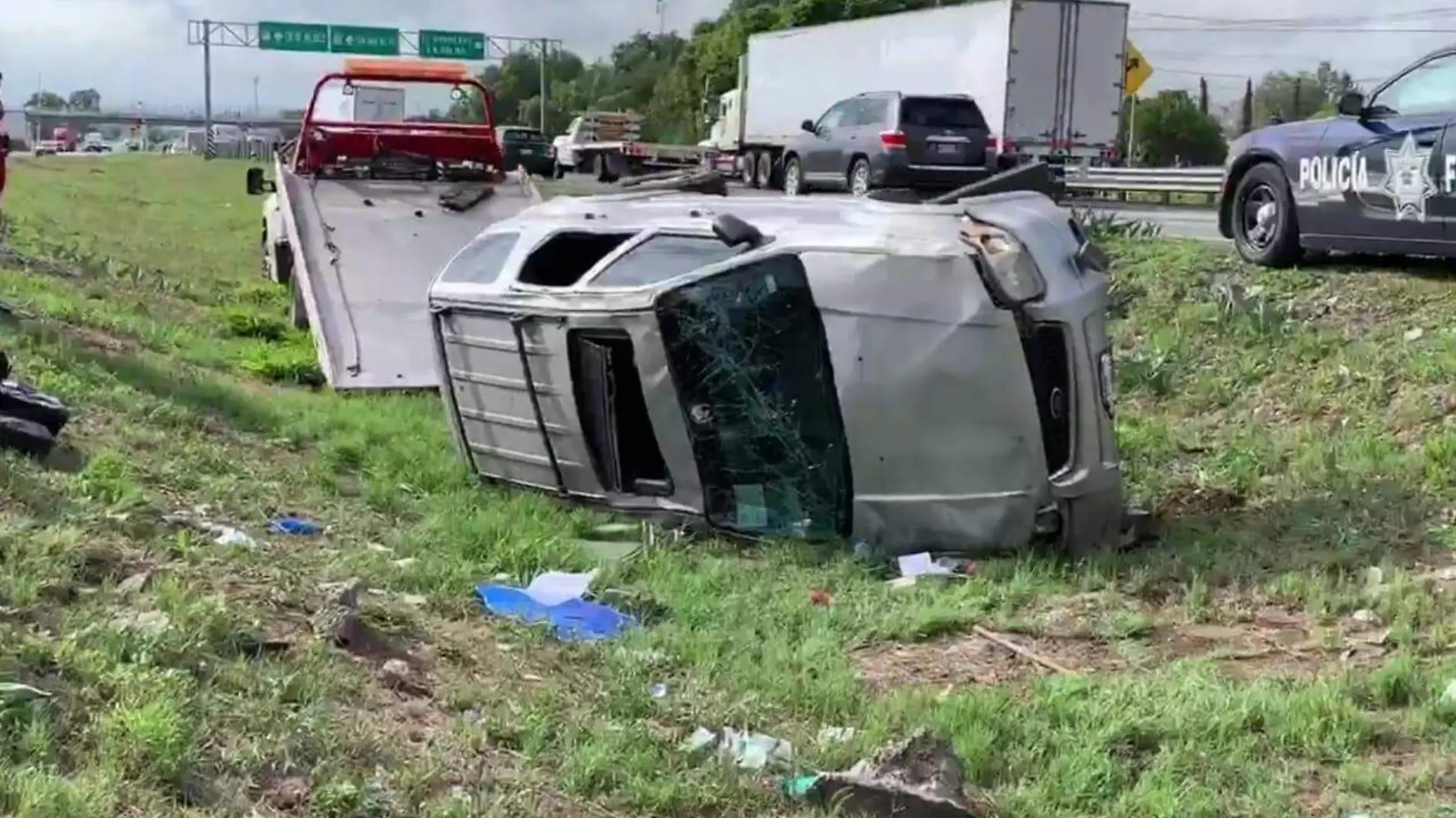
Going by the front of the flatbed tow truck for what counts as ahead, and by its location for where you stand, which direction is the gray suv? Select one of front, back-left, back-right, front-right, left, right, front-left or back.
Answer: front-right

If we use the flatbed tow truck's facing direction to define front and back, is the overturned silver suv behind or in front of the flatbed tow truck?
behind

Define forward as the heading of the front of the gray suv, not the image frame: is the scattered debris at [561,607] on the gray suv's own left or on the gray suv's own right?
on the gray suv's own left

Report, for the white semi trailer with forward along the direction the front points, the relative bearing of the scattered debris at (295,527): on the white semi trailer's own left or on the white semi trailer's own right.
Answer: on the white semi trailer's own left

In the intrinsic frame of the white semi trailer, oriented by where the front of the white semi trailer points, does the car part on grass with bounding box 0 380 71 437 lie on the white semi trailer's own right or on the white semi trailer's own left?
on the white semi trailer's own left

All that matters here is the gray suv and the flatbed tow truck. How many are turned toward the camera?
0

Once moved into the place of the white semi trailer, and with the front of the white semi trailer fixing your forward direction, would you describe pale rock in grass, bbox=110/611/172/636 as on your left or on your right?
on your left

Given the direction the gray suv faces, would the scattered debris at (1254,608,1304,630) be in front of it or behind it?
behind

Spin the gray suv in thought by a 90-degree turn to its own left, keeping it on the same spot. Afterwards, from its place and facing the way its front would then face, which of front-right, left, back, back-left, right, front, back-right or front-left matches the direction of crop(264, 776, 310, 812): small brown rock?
front-left

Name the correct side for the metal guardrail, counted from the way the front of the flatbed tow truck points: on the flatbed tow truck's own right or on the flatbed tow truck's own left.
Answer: on the flatbed tow truck's own right

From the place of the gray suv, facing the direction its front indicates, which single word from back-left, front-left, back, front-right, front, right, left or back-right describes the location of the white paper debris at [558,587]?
back-left

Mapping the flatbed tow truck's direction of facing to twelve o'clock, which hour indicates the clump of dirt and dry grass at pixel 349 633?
The clump of dirt and dry grass is roughly at 6 o'clock from the flatbed tow truck.

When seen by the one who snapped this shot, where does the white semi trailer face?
facing away from the viewer and to the left of the viewer

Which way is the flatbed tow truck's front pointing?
away from the camera

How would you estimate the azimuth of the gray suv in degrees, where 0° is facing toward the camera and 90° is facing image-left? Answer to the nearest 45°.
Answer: approximately 135°

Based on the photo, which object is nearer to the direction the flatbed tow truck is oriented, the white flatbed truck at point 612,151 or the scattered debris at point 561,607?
the white flatbed truck

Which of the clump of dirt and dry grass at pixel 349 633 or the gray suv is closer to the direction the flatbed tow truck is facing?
the gray suv
